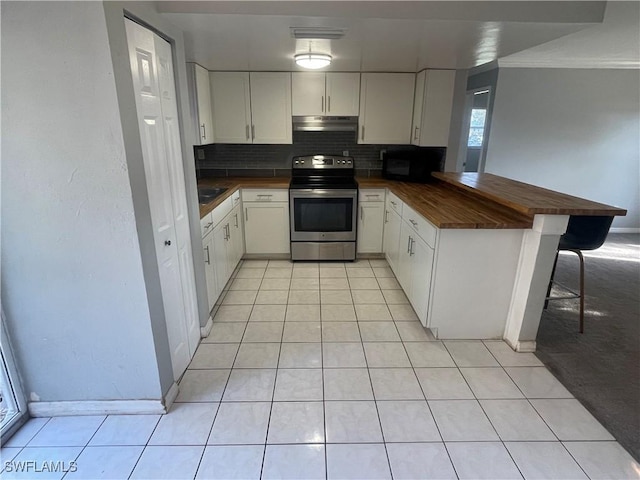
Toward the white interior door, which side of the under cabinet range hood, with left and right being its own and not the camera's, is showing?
front

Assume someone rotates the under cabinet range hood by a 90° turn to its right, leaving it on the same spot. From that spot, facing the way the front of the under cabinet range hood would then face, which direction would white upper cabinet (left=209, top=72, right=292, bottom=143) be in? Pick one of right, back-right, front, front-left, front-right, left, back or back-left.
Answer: front

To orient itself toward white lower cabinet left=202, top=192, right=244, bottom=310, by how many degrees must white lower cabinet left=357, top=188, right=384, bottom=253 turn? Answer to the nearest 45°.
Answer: approximately 45° to its right

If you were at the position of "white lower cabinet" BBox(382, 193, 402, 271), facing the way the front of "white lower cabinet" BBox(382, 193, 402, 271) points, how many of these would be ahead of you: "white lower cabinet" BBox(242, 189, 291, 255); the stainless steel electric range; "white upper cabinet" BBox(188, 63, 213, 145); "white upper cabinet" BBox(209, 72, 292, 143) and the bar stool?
4

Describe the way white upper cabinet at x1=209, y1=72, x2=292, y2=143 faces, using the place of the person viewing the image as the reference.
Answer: facing the viewer

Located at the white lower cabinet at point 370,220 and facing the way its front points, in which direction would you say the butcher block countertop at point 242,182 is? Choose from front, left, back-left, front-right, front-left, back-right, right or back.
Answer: right

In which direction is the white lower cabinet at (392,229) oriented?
to the viewer's left

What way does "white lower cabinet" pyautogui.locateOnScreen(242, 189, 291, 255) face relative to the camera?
toward the camera

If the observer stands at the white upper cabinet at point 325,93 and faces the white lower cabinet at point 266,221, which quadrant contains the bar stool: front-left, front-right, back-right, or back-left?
back-left

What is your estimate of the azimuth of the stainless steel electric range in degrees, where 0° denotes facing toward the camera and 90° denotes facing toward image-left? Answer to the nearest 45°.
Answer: approximately 0°

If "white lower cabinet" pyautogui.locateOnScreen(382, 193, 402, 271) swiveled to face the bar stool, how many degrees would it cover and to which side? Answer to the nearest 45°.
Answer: approximately 135° to its left

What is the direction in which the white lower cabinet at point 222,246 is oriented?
to the viewer's right

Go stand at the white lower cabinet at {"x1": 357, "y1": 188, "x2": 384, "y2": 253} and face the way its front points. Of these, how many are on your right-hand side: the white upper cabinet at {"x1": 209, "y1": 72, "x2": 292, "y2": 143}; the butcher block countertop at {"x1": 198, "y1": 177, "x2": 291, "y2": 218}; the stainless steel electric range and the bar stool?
3
